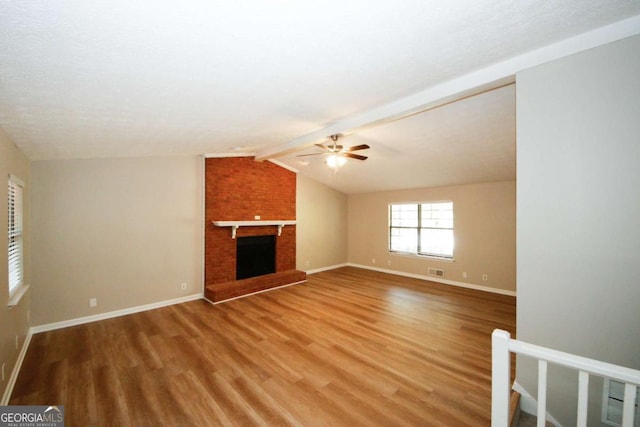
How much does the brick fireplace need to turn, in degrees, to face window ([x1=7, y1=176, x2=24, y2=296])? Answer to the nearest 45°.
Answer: approximately 90° to its right

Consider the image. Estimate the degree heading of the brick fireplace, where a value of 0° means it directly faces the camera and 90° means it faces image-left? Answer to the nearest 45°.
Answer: approximately 315°
